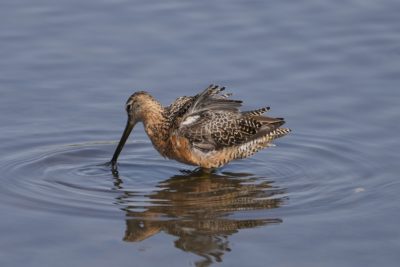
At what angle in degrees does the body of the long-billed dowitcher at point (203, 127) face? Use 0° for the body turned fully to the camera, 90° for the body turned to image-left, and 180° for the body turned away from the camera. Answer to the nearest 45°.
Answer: approximately 90°
